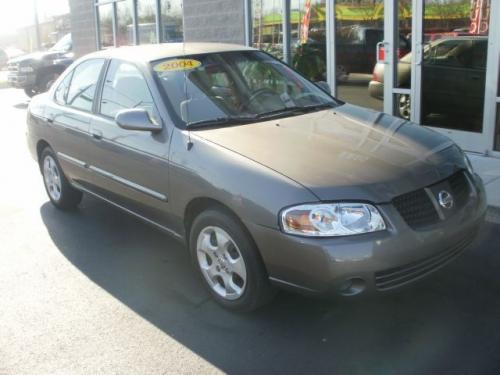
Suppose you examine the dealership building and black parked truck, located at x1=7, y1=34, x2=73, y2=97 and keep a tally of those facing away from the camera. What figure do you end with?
0

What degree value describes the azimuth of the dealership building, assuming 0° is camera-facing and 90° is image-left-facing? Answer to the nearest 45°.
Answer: approximately 45°
